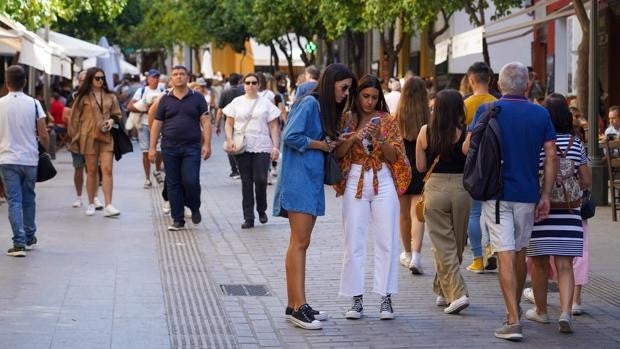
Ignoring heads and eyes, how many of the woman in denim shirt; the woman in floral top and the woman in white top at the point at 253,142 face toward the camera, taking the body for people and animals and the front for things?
2

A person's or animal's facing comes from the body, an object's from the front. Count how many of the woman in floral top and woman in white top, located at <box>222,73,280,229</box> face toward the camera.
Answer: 2

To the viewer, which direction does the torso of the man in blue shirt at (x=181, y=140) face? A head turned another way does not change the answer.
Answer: toward the camera

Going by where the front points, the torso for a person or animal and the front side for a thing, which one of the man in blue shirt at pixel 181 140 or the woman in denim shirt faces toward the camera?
the man in blue shirt

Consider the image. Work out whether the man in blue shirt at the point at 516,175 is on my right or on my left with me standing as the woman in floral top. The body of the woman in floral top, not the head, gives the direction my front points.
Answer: on my left

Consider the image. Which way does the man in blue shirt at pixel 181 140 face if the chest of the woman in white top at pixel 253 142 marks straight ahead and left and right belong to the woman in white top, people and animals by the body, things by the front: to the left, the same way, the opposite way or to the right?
the same way

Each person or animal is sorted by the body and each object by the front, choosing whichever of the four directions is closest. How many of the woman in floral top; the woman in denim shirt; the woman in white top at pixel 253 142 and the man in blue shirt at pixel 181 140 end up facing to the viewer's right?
1

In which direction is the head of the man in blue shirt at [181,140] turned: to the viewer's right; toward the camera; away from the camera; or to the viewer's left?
toward the camera

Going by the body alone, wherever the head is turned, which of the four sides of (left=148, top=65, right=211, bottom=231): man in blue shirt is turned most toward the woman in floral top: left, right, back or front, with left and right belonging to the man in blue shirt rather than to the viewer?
front

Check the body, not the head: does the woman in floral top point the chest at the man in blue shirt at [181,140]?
no

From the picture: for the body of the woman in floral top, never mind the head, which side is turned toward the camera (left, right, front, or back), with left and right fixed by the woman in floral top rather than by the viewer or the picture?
front

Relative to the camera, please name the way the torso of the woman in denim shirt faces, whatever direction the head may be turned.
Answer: to the viewer's right

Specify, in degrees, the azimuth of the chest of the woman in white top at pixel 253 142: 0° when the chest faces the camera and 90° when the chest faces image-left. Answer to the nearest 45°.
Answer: approximately 0°

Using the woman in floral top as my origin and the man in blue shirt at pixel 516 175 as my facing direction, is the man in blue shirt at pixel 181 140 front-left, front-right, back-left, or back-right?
back-left

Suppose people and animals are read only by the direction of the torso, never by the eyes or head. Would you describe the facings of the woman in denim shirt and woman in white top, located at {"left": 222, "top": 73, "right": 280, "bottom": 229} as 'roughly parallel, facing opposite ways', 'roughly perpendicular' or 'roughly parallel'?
roughly perpendicular

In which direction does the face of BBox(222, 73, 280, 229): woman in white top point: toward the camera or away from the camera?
toward the camera

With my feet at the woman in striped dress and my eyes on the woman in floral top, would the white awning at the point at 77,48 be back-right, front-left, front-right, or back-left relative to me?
front-right

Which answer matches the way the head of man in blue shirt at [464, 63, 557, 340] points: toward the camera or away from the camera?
away from the camera

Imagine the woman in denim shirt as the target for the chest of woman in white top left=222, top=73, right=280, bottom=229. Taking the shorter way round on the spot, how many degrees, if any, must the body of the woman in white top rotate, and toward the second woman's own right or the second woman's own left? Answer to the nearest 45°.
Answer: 0° — they already face them
